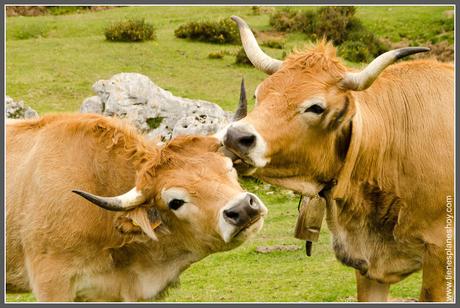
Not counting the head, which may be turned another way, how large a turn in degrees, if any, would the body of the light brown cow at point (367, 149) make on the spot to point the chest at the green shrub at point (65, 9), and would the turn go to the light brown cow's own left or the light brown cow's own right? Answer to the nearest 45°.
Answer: approximately 90° to the light brown cow's own right

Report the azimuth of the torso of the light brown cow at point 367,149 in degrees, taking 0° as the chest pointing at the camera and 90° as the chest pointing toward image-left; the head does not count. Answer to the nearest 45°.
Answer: approximately 45°

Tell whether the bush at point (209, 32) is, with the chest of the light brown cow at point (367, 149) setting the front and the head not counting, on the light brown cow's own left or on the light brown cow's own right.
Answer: on the light brown cow's own right

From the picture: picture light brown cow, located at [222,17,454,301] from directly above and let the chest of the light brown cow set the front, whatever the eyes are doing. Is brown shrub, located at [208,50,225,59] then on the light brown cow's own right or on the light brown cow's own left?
on the light brown cow's own right

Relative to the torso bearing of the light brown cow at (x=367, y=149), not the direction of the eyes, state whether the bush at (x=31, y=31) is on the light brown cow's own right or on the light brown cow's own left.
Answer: on the light brown cow's own right

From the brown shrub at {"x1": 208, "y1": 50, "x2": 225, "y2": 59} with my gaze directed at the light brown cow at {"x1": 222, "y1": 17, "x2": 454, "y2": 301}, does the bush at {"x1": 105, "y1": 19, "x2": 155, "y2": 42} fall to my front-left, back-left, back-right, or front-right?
back-right

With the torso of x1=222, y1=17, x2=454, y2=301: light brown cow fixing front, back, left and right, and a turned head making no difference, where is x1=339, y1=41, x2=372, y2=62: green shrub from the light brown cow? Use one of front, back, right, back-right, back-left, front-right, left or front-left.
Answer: back-right

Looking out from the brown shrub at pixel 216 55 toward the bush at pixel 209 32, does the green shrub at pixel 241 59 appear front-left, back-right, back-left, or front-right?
back-right

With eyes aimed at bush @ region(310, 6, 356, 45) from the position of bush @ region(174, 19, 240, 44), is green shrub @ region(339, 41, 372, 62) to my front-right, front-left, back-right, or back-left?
front-right

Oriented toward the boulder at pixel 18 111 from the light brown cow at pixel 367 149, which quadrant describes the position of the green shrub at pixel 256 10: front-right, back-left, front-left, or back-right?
front-right

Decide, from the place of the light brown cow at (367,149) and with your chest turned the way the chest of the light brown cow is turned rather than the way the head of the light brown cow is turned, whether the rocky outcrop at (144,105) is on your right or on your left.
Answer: on your right

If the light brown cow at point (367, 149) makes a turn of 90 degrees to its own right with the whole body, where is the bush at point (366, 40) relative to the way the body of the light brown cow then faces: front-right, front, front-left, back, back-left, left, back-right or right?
front-right

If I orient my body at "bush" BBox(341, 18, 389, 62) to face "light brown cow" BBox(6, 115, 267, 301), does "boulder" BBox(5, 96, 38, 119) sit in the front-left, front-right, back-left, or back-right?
front-right

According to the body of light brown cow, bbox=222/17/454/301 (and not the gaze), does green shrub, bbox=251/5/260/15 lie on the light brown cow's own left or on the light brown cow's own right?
on the light brown cow's own right
